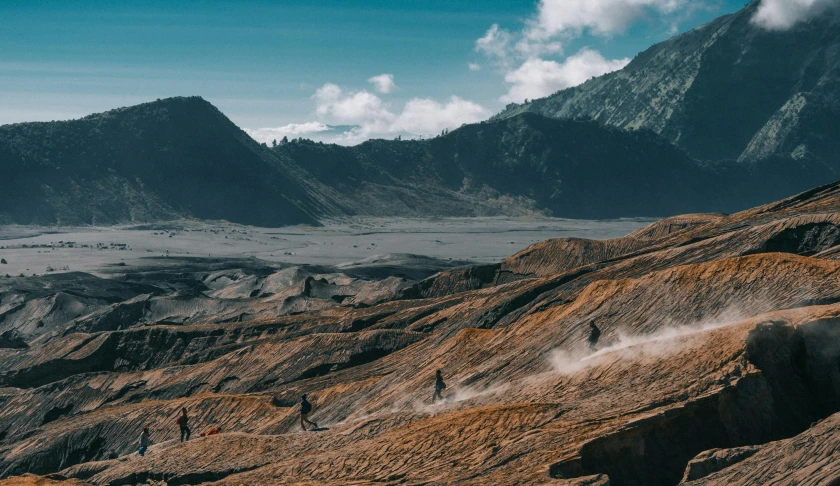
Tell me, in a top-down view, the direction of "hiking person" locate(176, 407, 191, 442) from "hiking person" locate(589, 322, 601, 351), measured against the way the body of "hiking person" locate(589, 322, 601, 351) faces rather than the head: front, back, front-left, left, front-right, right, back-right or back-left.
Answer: front

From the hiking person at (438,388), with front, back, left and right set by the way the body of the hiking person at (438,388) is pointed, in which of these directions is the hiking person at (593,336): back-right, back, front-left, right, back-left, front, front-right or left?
back

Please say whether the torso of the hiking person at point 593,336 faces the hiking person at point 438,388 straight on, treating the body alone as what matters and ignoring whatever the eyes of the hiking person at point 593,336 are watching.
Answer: yes

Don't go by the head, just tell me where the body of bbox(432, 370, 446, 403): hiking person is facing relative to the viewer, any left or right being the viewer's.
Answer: facing to the left of the viewer

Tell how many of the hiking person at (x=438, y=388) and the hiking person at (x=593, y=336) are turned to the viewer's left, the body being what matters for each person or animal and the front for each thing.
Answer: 2

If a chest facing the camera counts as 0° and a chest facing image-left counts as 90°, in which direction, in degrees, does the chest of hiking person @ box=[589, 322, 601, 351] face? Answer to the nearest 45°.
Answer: approximately 90°
